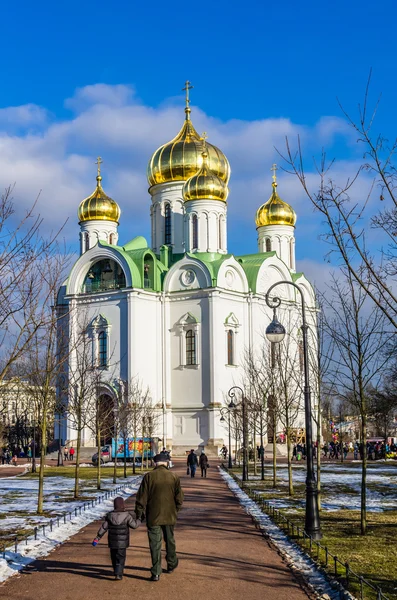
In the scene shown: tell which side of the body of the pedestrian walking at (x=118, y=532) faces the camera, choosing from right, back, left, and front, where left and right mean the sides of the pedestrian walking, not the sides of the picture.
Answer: back

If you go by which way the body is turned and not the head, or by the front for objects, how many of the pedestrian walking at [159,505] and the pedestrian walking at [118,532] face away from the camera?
2

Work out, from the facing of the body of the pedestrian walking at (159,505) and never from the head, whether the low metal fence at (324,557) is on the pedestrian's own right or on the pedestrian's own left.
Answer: on the pedestrian's own right

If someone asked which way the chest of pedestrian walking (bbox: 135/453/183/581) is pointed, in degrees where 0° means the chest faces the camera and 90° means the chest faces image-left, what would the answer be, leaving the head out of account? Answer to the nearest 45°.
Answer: approximately 180°
